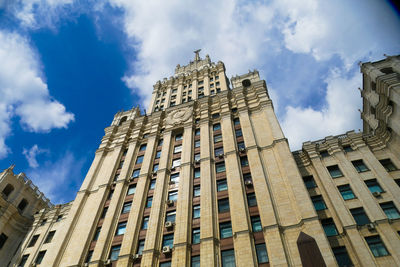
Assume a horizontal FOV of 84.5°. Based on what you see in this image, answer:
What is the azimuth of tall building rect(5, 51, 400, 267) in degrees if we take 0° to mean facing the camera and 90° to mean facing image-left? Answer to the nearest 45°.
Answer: approximately 0°
